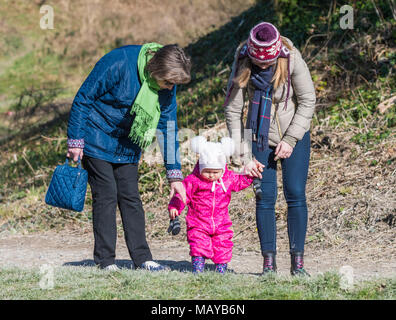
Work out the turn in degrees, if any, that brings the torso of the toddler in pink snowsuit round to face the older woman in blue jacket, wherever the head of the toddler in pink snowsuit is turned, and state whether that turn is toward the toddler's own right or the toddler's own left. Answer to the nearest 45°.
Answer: approximately 90° to the toddler's own right

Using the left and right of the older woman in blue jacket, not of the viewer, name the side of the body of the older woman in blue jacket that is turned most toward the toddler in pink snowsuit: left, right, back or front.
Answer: front

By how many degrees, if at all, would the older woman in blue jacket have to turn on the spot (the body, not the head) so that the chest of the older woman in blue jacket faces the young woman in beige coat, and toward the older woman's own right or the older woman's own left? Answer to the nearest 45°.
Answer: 0° — they already face them

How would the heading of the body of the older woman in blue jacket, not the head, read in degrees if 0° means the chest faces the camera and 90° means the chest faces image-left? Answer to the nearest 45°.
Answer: approximately 315°

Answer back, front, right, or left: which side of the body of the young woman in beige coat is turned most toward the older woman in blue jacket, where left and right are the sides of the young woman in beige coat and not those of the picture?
right

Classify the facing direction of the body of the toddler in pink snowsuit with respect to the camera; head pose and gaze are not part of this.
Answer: toward the camera

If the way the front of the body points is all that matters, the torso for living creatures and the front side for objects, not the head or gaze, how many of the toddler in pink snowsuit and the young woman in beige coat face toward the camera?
2

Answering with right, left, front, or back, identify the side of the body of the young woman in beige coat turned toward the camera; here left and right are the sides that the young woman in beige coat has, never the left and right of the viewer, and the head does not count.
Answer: front
